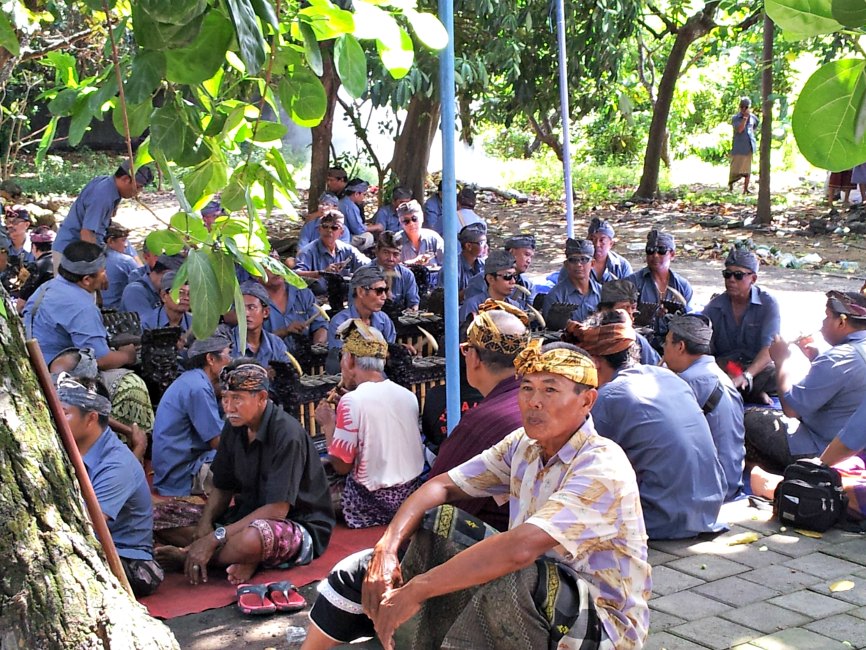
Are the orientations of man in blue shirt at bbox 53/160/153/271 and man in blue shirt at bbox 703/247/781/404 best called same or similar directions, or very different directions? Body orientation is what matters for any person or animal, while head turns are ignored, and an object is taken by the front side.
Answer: very different directions

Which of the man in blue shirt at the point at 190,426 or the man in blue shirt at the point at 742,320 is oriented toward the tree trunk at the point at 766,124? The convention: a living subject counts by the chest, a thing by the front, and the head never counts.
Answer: the man in blue shirt at the point at 190,426

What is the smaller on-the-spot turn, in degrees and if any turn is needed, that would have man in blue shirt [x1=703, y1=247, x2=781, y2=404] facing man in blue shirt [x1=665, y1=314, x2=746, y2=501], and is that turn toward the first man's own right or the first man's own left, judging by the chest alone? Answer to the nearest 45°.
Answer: approximately 45° to the first man's own left

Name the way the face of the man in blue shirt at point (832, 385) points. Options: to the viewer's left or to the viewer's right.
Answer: to the viewer's left

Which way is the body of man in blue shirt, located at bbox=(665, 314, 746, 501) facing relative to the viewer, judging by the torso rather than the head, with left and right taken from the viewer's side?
facing away from the viewer and to the left of the viewer

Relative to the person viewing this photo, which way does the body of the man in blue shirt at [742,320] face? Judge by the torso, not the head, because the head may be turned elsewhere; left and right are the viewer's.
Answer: facing the viewer and to the left of the viewer

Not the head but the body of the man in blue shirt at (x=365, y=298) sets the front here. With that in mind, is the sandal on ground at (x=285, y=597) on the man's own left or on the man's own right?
on the man's own right

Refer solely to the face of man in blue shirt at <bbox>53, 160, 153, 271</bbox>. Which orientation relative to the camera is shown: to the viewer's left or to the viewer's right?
to the viewer's right

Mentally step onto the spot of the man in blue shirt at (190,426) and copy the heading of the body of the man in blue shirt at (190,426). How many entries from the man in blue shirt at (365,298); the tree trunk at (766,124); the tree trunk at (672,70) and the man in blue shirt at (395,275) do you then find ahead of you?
4

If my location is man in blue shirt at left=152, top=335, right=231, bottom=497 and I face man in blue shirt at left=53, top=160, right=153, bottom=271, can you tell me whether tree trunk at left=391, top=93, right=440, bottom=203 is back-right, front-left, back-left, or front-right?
front-right

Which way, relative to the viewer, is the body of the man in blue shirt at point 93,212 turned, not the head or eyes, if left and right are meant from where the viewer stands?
facing to the right of the viewer

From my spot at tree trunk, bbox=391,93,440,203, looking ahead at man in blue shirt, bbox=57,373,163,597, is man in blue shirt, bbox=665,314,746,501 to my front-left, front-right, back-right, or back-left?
front-left

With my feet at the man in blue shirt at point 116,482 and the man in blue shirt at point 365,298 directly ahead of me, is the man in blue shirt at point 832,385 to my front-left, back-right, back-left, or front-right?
front-right
